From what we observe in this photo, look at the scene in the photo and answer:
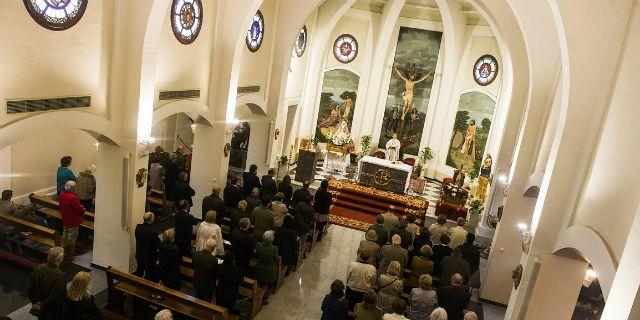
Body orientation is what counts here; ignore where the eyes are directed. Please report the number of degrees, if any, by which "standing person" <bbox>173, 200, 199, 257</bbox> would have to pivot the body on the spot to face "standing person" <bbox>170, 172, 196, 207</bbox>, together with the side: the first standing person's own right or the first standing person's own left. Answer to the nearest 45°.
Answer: approximately 45° to the first standing person's own left

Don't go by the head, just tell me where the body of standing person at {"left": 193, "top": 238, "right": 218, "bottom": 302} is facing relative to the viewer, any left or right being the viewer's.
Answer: facing away from the viewer and to the right of the viewer

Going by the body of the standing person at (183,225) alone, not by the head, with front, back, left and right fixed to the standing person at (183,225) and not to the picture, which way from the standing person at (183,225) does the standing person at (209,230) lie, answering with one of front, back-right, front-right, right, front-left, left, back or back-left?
right

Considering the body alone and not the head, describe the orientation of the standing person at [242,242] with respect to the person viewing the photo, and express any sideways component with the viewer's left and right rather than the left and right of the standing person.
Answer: facing away from the viewer and to the right of the viewer

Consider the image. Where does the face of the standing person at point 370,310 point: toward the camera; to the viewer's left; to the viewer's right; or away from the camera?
away from the camera

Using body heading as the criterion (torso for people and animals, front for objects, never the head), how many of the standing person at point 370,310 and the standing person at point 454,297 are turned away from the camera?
2

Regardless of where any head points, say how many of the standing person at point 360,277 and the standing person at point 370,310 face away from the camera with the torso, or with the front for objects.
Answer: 2

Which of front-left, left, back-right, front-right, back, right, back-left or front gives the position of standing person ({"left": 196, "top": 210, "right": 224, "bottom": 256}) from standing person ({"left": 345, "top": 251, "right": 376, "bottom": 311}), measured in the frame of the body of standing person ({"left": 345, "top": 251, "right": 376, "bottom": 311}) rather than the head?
left

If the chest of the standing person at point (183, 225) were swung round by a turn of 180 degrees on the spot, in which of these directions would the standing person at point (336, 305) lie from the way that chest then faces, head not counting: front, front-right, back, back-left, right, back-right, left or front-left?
left

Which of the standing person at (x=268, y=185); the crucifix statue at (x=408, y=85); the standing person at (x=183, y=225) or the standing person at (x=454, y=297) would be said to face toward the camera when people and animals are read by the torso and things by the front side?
the crucifix statue

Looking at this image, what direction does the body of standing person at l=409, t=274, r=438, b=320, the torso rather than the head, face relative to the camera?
away from the camera

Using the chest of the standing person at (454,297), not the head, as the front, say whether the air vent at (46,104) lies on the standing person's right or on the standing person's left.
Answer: on the standing person's left
